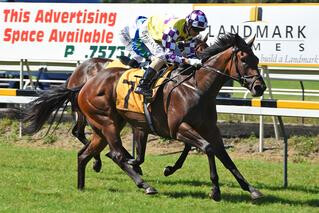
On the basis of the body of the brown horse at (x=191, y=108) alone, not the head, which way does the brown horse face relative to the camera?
to the viewer's right

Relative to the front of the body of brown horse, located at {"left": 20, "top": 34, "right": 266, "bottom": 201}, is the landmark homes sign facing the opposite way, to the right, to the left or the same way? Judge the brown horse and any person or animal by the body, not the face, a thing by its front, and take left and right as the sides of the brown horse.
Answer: to the right

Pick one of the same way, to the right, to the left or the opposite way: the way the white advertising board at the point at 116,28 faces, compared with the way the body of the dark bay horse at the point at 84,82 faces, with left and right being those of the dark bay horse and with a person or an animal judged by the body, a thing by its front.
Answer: to the right

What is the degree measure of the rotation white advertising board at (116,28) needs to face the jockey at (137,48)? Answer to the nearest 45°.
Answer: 0° — it already faces them

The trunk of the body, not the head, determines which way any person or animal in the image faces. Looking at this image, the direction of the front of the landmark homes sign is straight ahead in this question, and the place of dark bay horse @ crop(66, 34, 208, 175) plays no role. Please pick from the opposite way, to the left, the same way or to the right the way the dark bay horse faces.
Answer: to the left

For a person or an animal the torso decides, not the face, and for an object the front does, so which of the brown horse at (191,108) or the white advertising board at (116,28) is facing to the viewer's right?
the brown horse

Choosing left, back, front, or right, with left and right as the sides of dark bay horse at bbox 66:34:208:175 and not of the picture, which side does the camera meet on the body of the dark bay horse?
right

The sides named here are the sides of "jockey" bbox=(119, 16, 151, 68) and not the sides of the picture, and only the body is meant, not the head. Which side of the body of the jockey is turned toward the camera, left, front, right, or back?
right
